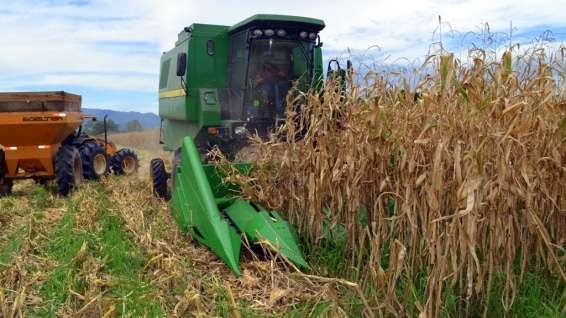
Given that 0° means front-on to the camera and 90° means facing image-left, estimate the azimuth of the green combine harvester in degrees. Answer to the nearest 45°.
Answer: approximately 315°

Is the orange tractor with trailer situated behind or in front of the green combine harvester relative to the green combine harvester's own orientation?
behind

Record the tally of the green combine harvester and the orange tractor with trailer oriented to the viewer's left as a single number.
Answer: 0
